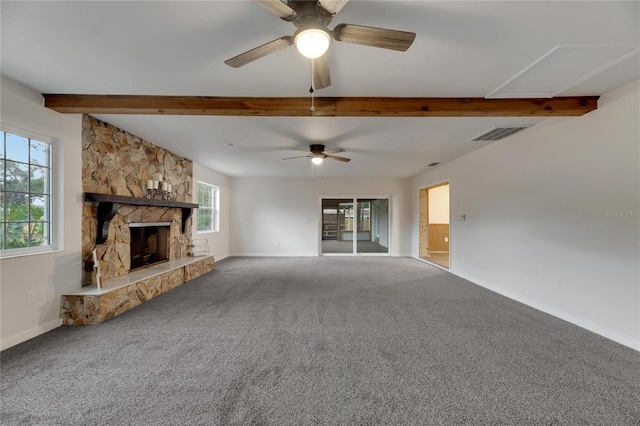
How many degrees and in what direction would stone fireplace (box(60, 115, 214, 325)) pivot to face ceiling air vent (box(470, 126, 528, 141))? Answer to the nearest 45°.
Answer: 0° — it already faces it

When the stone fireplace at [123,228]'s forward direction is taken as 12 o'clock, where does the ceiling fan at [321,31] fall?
The ceiling fan is roughly at 1 o'clock from the stone fireplace.

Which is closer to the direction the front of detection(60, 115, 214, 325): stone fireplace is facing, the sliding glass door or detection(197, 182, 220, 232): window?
the sliding glass door

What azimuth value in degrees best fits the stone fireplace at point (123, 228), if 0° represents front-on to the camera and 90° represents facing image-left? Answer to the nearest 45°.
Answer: approximately 315°

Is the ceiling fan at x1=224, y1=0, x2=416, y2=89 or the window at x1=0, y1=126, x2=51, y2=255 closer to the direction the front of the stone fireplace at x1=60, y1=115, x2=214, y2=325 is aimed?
the ceiling fan

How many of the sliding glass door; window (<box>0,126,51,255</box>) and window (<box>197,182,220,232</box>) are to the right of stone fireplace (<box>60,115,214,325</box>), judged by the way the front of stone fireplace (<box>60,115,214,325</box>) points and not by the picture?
1

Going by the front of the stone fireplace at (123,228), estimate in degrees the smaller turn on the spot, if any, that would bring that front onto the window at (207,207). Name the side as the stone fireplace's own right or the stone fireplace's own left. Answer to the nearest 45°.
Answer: approximately 90° to the stone fireplace's own left

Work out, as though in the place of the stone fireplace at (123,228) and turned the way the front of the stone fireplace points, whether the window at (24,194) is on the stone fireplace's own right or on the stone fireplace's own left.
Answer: on the stone fireplace's own right

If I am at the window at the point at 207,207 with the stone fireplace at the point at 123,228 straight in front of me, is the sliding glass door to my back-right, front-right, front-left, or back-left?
back-left

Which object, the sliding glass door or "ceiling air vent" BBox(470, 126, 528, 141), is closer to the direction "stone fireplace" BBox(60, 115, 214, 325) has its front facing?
the ceiling air vent

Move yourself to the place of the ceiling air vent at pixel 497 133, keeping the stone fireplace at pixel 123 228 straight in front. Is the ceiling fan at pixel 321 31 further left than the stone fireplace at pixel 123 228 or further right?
left
